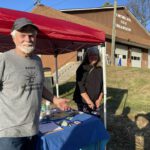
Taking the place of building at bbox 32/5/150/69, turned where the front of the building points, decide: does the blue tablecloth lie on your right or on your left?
on your right

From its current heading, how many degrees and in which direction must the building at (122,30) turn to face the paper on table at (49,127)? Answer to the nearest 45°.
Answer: approximately 45° to its right

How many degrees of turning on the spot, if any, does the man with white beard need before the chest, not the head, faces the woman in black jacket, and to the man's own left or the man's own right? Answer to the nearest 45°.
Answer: approximately 90° to the man's own left

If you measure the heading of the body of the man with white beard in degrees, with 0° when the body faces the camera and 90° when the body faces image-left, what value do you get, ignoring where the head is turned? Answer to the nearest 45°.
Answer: approximately 315°

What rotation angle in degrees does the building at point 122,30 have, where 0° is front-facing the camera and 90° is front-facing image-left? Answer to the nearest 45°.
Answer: approximately 315°

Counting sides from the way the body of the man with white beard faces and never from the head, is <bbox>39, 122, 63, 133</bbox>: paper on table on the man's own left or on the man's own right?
on the man's own left
